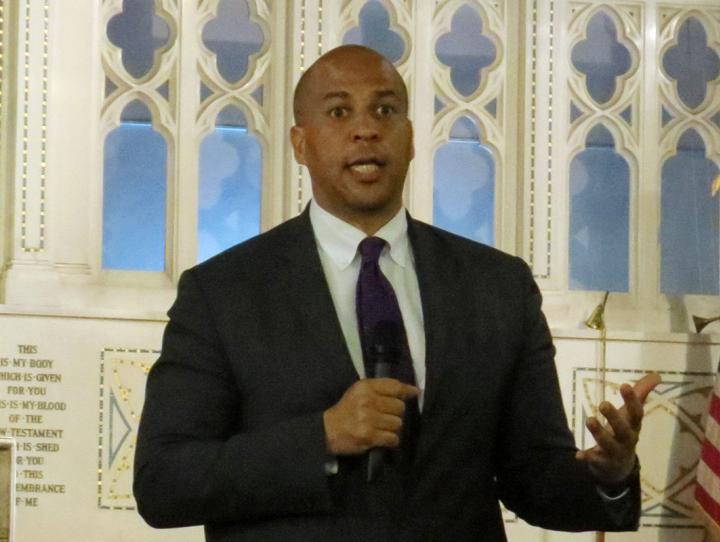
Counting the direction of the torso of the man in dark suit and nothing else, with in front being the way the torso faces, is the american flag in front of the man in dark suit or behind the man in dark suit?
behind

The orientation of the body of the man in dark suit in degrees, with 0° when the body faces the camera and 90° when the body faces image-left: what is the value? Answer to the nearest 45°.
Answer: approximately 0°
